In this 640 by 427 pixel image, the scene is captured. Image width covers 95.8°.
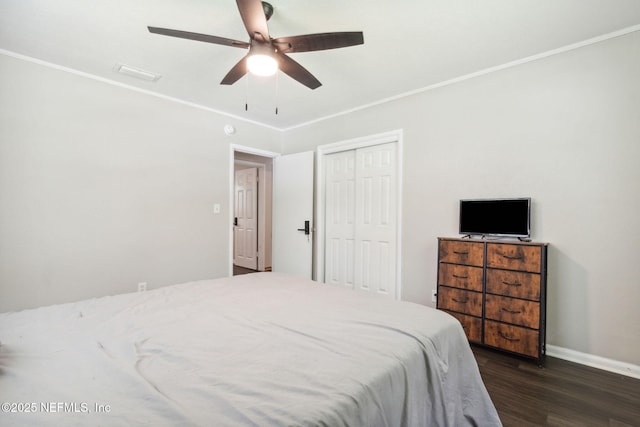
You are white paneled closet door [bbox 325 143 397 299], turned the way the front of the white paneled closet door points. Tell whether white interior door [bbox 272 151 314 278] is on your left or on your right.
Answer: on your right

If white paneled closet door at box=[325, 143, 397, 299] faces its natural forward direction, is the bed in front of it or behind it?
in front

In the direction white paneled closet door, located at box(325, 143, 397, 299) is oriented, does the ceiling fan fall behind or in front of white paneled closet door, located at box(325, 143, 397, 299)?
in front

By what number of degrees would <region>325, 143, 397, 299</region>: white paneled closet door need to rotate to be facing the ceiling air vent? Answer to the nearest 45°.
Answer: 0° — it already faces it

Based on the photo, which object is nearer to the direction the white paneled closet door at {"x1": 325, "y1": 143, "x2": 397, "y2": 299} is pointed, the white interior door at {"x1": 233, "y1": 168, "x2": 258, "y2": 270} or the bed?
the bed

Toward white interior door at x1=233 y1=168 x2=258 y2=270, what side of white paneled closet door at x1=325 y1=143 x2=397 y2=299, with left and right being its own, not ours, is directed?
right

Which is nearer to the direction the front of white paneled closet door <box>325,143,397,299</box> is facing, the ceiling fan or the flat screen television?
the ceiling fan

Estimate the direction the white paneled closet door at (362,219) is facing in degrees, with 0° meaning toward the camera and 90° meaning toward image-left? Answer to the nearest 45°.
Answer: approximately 45°

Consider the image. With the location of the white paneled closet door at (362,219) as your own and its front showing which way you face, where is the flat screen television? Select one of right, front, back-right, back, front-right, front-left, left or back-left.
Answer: left

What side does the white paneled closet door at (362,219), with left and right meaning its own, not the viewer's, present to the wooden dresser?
left
